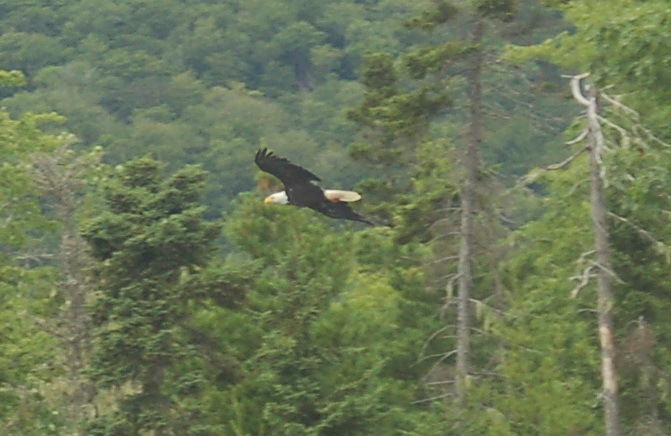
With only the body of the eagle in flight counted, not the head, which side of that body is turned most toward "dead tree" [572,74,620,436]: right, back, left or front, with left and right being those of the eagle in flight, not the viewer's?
back

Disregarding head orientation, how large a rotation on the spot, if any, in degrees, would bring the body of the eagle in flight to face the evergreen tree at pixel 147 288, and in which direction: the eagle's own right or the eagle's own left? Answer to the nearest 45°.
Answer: approximately 45° to the eagle's own right

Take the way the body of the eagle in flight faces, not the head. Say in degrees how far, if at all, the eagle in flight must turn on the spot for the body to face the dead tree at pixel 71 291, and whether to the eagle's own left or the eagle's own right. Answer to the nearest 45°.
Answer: approximately 45° to the eagle's own right

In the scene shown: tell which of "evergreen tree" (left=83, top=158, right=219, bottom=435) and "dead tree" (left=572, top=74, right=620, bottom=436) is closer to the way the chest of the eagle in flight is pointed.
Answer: the evergreen tree

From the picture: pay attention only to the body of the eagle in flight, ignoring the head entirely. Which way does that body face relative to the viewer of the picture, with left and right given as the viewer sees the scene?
facing to the left of the viewer
